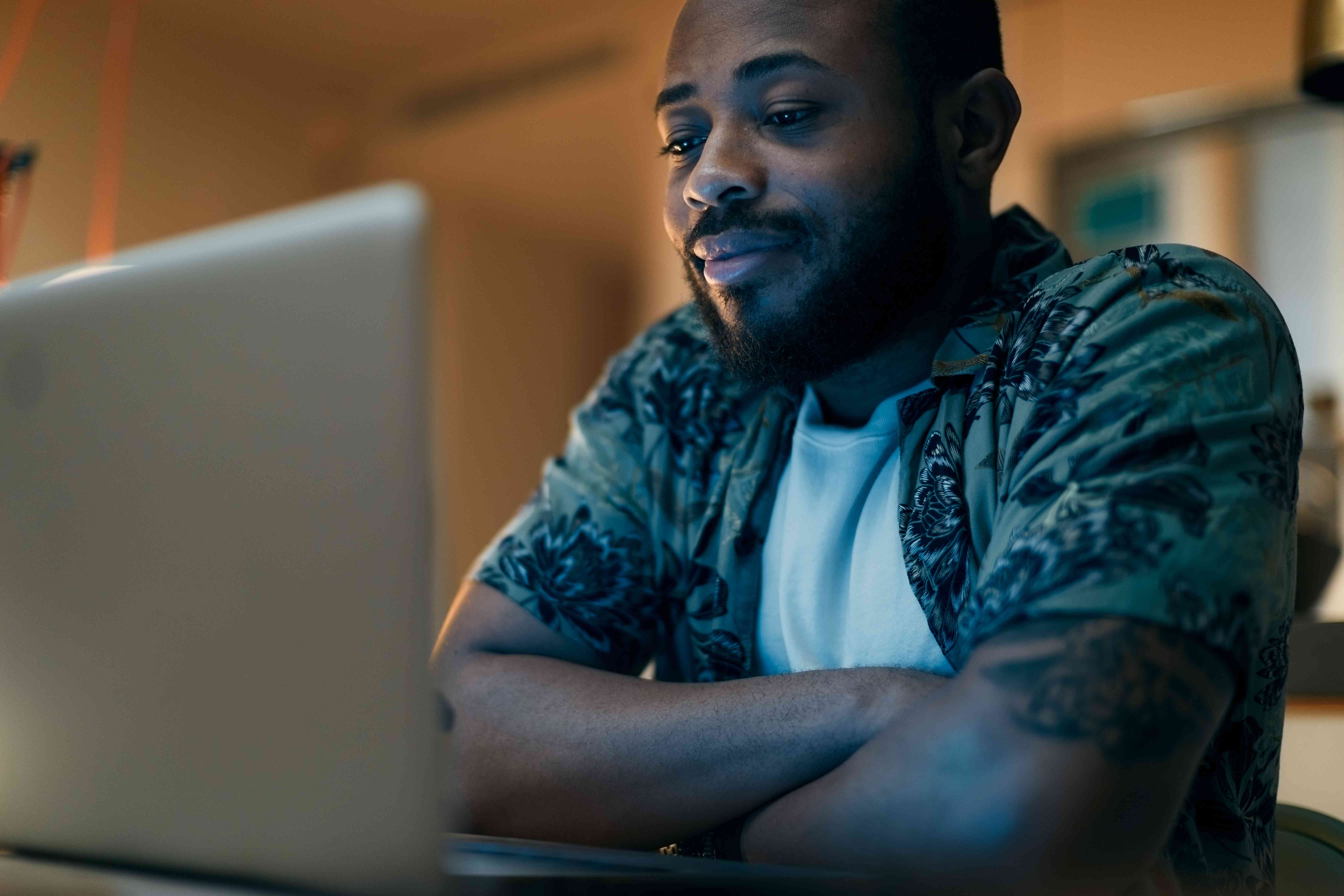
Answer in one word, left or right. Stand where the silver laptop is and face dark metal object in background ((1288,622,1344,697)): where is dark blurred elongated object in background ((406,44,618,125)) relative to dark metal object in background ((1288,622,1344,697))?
left

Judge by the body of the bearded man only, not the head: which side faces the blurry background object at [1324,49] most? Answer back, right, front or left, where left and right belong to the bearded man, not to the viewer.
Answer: back

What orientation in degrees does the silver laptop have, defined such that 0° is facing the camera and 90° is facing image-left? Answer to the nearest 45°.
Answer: approximately 225°

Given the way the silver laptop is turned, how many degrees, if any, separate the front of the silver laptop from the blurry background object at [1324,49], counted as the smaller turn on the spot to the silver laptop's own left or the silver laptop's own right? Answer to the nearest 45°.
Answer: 0° — it already faces it
